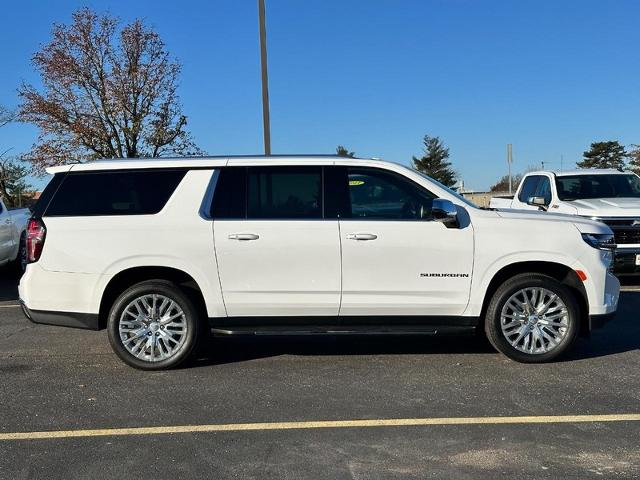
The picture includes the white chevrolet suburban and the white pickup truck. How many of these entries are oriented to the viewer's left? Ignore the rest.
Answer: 0

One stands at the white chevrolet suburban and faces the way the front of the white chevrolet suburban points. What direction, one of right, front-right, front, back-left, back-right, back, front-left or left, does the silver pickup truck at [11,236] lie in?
back-left

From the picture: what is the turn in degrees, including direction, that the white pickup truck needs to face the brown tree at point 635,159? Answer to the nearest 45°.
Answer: approximately 135° to its left

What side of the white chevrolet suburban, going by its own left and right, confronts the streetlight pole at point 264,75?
left

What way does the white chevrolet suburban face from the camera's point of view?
to the viewer's right

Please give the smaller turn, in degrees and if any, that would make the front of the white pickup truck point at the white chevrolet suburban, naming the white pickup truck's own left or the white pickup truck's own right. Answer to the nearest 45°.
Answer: approximately 90° to the white pickup truck's own right

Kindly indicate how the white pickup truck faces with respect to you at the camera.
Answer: facing the viewer and to the right of the viewer

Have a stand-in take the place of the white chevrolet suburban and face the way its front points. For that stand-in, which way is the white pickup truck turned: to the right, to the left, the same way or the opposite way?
to the right

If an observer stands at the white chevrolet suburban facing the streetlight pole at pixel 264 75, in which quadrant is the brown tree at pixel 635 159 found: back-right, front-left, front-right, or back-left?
front-right

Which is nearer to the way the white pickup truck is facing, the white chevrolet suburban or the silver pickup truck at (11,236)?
the white chevrolet suburban

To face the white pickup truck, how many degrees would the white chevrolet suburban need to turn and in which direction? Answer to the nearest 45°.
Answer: approximately 45° to its left

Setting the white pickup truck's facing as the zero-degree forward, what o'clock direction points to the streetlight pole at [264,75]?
The streetlight pole is roughly at 4 o'clock from the white pickup truck.

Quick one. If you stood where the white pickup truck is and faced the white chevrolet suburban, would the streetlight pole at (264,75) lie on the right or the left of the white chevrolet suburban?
right
